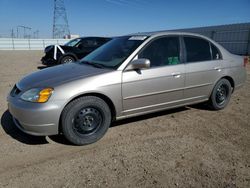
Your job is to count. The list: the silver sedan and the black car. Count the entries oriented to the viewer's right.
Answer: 0

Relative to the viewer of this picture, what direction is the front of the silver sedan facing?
facing the viewer and to the left of the viewer

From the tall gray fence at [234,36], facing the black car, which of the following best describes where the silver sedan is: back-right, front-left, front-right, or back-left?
front-left

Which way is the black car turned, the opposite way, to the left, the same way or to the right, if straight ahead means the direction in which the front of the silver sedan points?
the same way

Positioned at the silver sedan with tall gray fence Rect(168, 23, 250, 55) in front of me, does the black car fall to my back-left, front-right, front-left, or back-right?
front-left

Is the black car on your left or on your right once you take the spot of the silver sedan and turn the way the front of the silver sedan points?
on your right

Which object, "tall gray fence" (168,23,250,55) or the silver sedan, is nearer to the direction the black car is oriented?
the silver sedan
